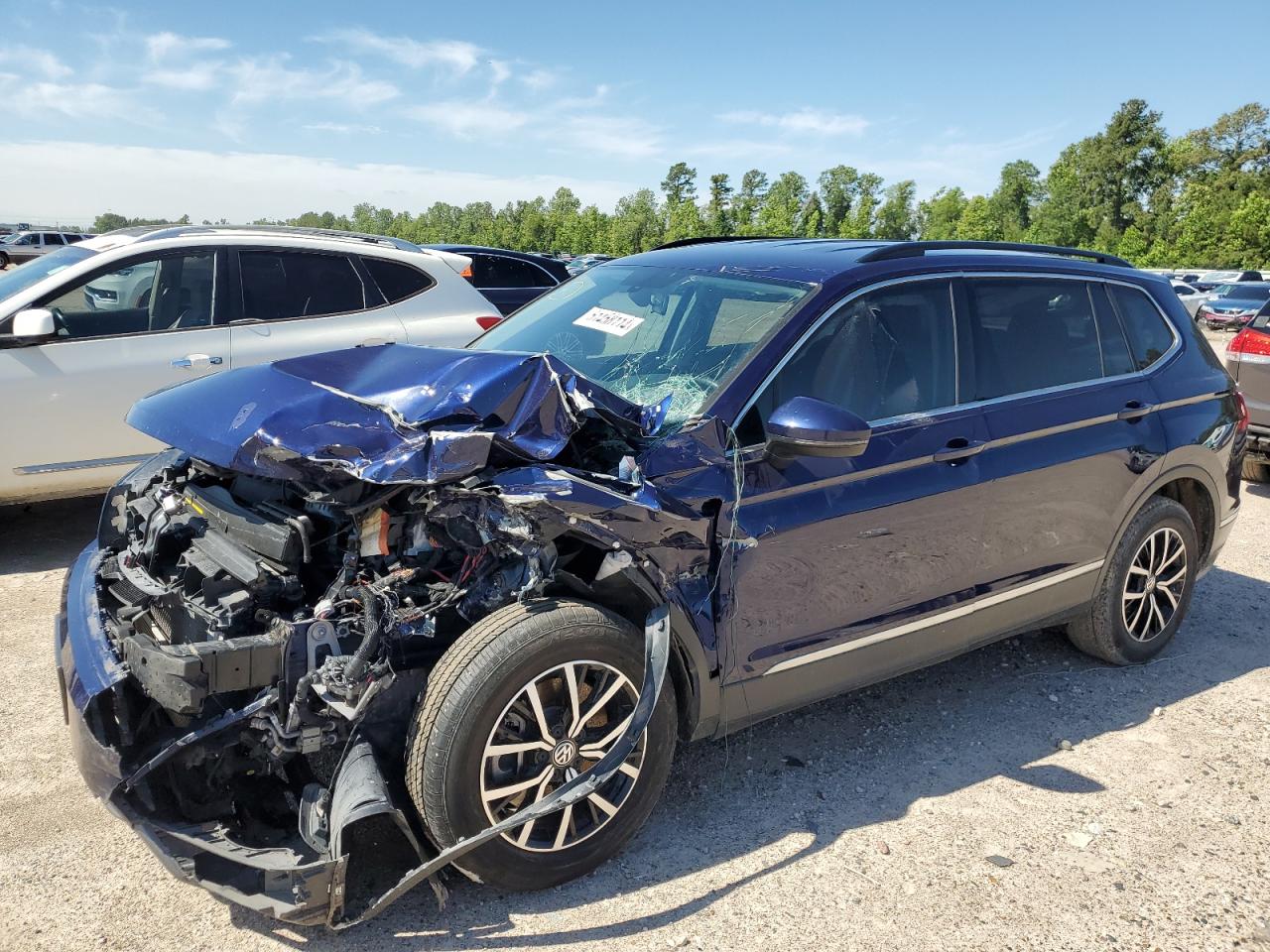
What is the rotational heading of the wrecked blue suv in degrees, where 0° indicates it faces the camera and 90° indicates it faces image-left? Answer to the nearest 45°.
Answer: approximately 45°

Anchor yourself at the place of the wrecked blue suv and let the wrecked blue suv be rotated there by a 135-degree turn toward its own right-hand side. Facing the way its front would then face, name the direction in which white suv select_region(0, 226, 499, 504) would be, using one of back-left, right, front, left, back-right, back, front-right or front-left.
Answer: front-left
